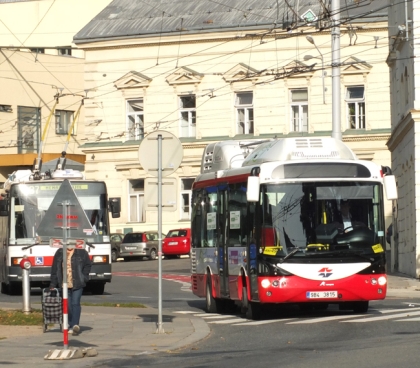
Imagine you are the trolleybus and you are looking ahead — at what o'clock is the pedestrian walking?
The pedestrian walking is roughly at 12 o'clock from the trolleybus.

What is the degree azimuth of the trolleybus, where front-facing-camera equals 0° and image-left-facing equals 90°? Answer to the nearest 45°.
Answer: approximately 0°

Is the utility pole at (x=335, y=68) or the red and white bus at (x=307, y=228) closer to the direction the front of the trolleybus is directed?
the red and white bus

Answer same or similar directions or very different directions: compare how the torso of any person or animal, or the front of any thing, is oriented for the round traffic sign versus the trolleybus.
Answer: very different directions

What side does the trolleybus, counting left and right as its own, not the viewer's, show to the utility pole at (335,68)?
left

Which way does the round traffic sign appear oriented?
away from the camera

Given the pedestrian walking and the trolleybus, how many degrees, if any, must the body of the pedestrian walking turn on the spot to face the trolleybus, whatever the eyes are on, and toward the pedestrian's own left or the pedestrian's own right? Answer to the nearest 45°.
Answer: approximately 180°
